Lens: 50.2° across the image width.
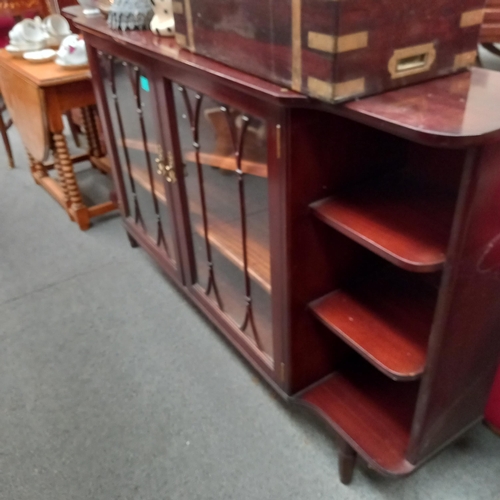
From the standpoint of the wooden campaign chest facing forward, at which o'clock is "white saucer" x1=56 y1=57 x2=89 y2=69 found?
The white saucer is roughly at 3 o'clock from the wooden campaign chest.

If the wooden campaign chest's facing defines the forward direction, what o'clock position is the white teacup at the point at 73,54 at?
The white teacup is roughly at 3 o'clock from the wooden campaign chest.

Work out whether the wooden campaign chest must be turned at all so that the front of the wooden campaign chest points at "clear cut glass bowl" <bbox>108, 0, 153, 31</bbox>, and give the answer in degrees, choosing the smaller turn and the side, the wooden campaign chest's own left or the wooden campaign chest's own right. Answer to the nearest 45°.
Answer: approximately 90° to the wooden campaign chest's own right

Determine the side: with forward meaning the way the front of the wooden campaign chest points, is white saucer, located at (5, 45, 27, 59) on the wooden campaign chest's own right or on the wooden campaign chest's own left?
on the wooden campaign chest's own right

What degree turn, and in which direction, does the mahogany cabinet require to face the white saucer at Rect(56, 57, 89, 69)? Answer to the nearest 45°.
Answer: approximately 90° to its right

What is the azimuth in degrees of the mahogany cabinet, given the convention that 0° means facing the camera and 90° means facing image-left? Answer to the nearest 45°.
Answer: approximately 45°

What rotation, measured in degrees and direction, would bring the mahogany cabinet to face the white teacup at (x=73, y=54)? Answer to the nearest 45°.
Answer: approximately 90° to its right

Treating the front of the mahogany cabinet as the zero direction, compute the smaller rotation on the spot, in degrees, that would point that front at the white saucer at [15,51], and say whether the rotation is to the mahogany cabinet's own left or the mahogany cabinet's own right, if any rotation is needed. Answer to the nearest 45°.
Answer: approximately 90° to the mahogany cabinet's own right

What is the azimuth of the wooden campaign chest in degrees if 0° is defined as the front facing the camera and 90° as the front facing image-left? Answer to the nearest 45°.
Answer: approximately 45°
